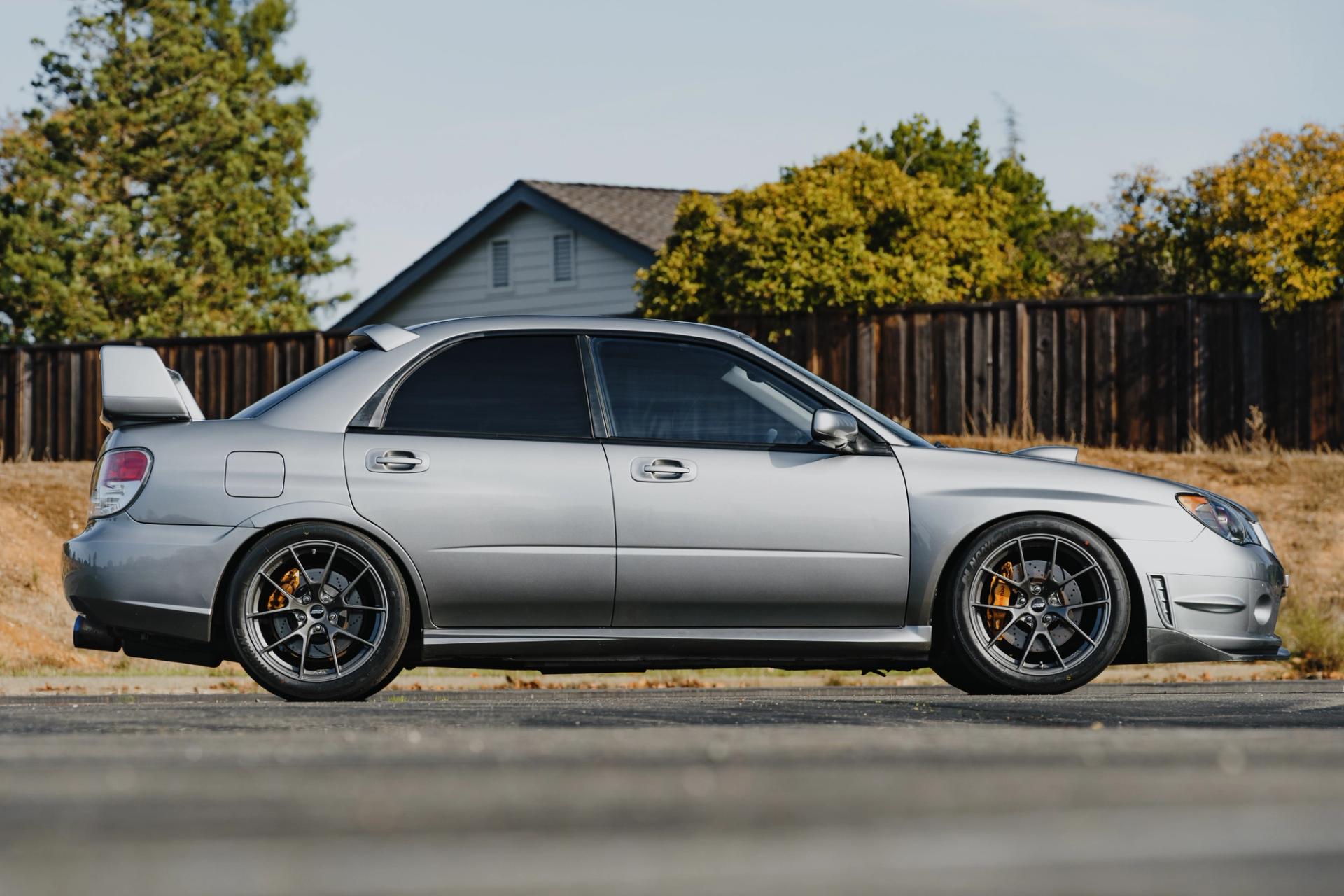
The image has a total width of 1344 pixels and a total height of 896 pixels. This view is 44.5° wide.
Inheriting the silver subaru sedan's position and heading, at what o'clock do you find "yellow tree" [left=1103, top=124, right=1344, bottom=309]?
The yellow tree is roughly at 10 o'clock from the silver subaru sedan.

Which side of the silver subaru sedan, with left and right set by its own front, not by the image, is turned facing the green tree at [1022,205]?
left

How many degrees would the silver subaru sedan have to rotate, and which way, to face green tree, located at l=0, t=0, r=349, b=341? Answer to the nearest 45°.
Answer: approximately 90° to its left

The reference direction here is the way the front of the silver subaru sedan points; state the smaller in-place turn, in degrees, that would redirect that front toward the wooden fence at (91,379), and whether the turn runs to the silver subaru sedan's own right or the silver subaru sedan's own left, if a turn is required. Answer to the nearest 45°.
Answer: approximately 135° to the silver subaru sedan's own left

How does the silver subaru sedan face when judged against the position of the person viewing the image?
facing to the right of the viewer

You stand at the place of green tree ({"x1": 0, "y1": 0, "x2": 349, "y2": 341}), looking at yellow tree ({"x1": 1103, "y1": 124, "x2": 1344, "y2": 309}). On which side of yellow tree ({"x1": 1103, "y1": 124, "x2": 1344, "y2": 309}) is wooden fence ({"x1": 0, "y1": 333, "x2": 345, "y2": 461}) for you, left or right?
right

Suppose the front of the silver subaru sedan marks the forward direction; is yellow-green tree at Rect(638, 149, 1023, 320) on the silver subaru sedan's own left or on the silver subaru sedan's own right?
on the silver subaru sedan's own left

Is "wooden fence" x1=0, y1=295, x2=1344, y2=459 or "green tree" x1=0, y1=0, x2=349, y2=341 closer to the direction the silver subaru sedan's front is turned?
the wooden fence

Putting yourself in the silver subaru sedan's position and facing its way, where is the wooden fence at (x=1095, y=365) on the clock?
The wooden fence is roughly at 10 o'clock from the silver subaru sedan.

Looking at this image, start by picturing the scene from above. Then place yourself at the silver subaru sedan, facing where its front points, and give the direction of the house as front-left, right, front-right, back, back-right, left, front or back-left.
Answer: left
